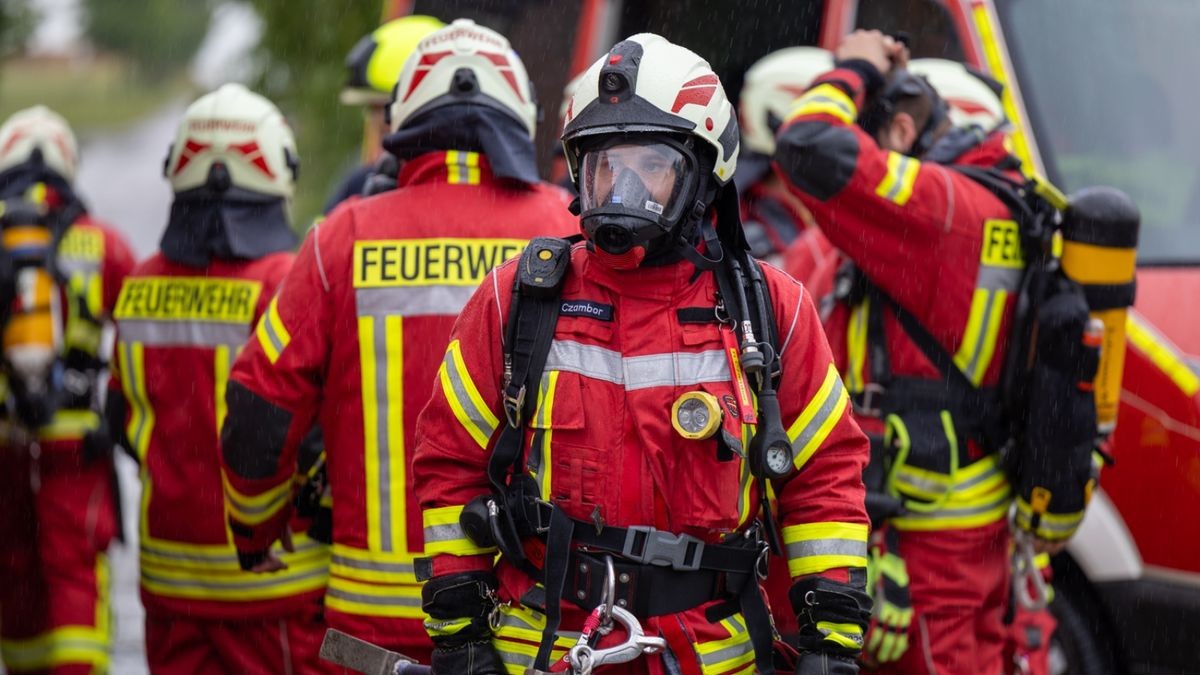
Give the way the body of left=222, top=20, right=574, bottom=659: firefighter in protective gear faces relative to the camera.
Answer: away from the camera

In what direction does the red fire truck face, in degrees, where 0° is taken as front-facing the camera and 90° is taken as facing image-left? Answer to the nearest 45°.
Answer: approximately 315°

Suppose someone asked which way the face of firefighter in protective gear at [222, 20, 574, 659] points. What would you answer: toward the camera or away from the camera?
away from the camera

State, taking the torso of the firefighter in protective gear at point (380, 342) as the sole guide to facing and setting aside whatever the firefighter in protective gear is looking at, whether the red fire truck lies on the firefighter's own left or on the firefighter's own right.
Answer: on the firefighter's own right

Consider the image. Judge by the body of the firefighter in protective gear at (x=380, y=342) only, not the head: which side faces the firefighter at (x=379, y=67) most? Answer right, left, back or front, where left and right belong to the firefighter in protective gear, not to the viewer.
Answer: front

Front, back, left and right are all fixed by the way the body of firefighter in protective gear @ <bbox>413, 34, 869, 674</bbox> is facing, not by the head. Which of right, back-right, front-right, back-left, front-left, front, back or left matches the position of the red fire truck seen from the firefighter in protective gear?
back-left

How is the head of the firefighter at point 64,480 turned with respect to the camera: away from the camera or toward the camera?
away from the camera

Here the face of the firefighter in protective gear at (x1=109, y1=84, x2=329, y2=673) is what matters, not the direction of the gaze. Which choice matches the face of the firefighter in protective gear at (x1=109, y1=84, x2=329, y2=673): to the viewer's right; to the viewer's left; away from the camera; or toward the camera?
away from the camera

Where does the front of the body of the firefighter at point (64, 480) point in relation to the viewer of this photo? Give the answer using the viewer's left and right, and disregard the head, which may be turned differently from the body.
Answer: facing away from the viewer

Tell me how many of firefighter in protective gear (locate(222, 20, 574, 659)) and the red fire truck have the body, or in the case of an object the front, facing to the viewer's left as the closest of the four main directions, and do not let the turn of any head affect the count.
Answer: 0
